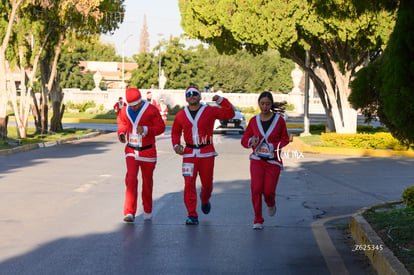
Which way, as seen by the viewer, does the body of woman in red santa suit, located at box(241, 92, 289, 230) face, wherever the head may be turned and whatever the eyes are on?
toward the camera

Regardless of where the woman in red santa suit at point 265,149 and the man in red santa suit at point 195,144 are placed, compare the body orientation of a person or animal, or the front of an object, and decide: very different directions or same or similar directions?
same or similar directions

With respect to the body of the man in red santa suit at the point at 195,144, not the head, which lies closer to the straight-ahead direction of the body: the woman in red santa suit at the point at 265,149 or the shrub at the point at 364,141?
the woman in red santa suit

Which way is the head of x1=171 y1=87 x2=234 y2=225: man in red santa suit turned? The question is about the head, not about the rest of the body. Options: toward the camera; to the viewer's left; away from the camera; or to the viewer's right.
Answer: toward the camera

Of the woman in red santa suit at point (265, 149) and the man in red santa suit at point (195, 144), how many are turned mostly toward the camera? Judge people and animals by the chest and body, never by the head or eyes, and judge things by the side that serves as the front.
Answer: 2

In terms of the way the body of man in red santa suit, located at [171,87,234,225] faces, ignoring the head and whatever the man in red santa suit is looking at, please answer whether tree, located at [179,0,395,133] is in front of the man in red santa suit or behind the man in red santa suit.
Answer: behind

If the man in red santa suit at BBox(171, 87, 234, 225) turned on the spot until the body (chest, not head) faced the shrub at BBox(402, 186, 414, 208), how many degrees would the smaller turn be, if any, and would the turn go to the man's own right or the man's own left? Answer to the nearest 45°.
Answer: approximately 90° to the man's own left

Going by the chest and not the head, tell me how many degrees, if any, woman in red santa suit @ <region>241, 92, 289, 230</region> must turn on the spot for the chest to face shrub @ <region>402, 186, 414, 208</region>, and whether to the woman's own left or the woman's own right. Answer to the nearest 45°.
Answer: approximately 90° to the woman's own left

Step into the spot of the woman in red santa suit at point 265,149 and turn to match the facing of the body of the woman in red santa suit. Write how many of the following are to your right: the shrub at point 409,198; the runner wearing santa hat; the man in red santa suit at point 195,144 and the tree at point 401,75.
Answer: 2

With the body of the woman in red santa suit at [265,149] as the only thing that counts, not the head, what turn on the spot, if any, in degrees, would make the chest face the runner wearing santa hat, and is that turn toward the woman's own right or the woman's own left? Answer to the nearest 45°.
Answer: approximately 90° to the woman's own right
